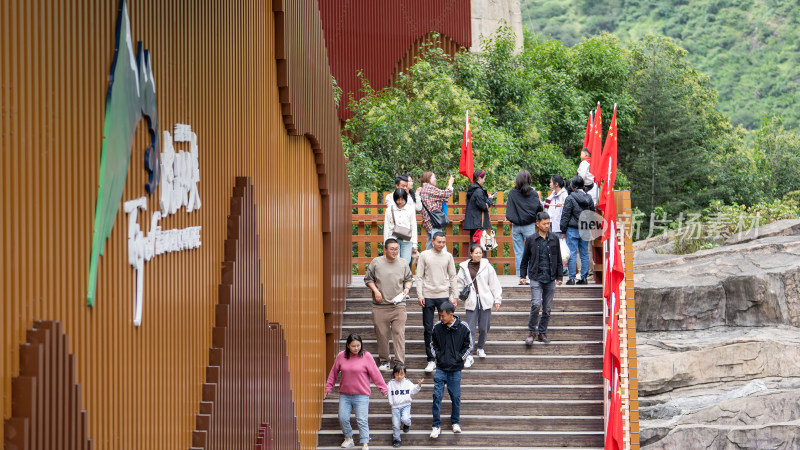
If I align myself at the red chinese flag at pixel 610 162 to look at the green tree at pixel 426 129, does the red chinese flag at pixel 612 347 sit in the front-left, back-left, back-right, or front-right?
back-left

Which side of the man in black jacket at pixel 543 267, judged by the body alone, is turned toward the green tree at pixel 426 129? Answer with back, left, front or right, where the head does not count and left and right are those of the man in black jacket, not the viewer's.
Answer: back

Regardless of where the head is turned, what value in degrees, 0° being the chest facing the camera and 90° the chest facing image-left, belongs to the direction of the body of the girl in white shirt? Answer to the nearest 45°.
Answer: approximately 0°

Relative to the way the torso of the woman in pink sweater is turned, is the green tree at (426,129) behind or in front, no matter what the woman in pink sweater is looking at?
behind
